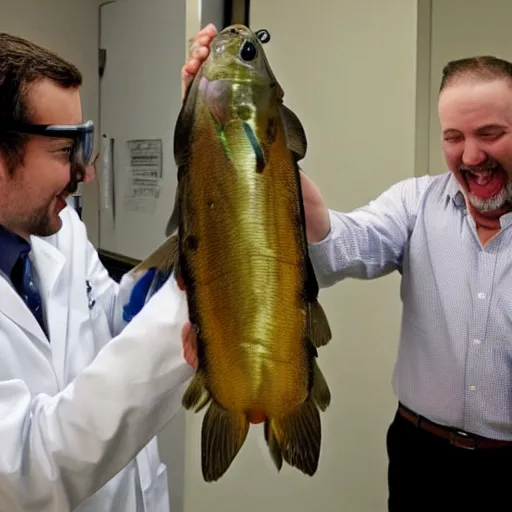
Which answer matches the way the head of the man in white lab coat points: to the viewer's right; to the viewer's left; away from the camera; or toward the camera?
to the viewer's right

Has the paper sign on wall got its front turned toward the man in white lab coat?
yes

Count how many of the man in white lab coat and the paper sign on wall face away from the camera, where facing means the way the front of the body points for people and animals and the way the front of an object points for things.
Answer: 0

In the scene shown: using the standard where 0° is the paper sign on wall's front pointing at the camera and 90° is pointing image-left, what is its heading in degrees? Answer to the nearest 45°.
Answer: approximately 0°

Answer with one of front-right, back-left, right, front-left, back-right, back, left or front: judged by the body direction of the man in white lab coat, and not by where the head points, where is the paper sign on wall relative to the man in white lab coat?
back-left

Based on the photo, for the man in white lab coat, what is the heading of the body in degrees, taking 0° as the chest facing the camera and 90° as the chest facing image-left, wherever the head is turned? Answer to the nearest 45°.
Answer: approximately 315°

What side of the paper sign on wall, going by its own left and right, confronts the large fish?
front

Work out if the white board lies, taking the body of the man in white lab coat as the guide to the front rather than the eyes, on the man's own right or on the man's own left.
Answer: on the man's own left
